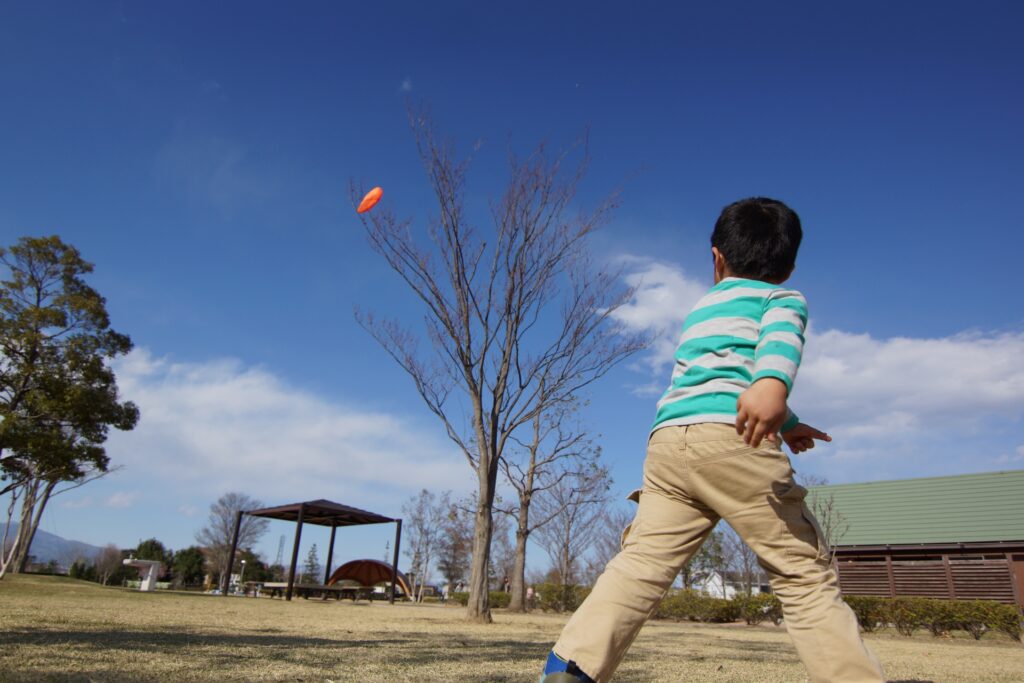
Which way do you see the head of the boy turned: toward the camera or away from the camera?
away from the camera

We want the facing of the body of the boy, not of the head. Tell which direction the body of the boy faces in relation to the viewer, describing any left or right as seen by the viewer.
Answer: facing away from the viewer and to the right of the viewer

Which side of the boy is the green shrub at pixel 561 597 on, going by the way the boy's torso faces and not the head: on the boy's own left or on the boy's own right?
on the boy's own left

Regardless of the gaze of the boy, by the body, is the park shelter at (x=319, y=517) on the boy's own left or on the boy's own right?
on the boy's own left

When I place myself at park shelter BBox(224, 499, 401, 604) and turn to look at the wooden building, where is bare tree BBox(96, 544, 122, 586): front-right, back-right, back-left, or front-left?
back-left

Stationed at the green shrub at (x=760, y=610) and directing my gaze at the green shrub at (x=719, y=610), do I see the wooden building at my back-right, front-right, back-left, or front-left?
back-right
